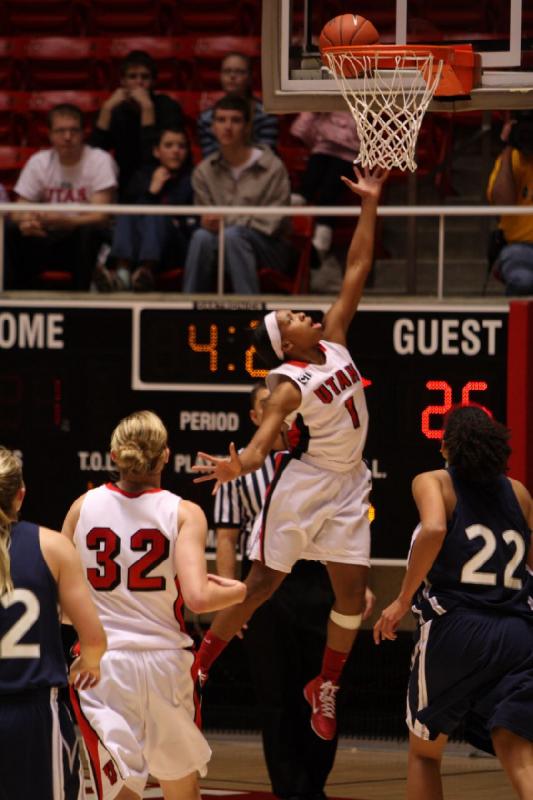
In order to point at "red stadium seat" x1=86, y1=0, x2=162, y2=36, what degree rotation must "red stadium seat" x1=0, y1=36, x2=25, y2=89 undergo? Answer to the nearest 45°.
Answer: approximately 90° to its left

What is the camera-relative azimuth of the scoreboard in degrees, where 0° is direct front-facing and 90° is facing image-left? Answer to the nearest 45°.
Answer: approximately 0°

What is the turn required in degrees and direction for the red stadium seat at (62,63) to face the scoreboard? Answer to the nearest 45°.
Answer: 0° — it already faces it

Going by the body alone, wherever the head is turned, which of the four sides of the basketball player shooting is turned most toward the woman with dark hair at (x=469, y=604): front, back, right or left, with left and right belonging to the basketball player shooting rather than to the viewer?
front

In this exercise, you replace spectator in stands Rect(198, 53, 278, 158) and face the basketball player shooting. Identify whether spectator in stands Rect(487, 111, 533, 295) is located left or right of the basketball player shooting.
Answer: left

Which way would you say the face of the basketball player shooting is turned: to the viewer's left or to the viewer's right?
to the viewer's right
